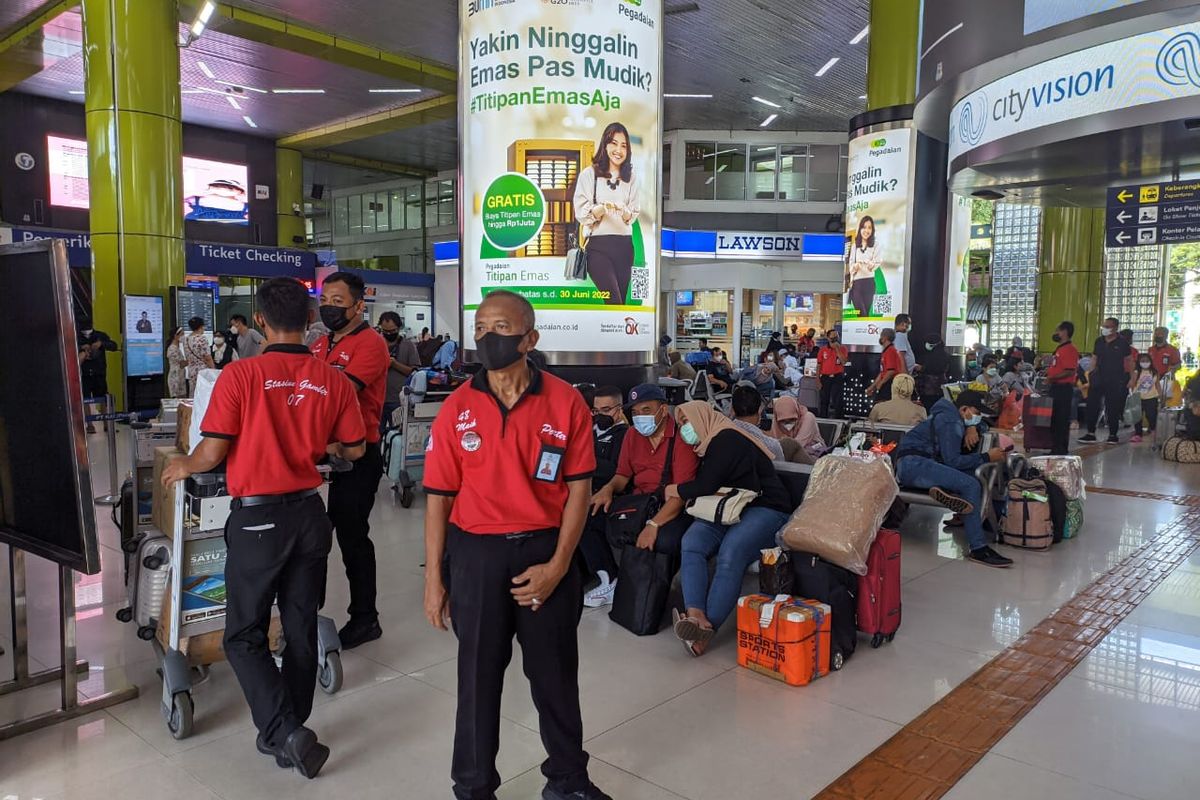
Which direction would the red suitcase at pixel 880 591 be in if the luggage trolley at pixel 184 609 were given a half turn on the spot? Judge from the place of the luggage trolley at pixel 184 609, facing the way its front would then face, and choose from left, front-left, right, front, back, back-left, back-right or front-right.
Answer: front-left

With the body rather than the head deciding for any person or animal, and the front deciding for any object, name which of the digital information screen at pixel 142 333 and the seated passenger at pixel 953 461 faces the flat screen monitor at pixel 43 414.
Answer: the digital information screen

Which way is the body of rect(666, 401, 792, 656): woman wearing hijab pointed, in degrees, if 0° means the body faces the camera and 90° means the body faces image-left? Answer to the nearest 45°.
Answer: approximately 45°

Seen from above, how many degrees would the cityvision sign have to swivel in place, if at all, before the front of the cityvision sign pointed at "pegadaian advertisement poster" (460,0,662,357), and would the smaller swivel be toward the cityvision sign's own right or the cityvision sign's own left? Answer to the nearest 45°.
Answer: approximately 90° to the cityvision sign's own right

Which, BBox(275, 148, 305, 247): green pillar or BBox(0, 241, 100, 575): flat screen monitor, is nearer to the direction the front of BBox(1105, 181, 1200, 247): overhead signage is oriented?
the flat screen monitor

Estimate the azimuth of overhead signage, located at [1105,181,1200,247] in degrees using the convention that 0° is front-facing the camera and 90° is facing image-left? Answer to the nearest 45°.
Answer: approximately 0°

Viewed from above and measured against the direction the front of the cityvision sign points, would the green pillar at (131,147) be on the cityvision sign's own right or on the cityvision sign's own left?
on the cityvision sign's own right
